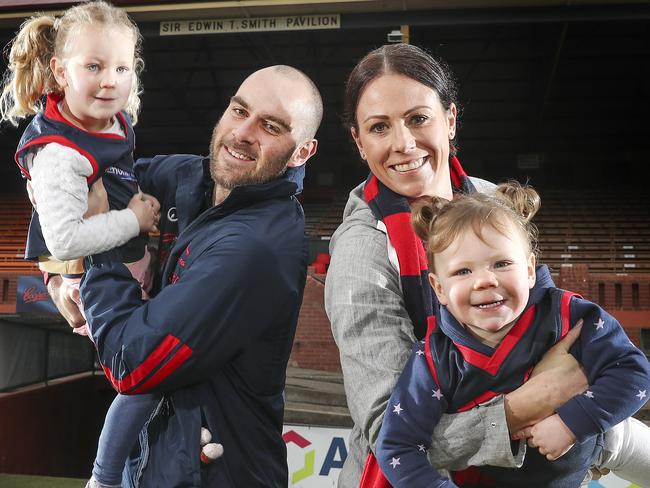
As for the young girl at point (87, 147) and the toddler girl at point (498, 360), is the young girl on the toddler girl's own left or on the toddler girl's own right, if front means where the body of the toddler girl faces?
on the toddler girl's own right

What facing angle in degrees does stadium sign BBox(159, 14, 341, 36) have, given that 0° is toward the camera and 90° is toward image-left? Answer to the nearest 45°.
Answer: approximately 0°

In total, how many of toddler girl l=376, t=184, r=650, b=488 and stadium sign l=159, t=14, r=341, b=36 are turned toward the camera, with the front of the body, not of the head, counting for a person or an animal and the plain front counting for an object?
2

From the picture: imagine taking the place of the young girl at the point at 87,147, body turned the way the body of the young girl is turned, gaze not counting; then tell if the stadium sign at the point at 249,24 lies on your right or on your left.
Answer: on your left

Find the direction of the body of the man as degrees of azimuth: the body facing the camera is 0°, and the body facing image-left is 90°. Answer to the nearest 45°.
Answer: approximately 45°

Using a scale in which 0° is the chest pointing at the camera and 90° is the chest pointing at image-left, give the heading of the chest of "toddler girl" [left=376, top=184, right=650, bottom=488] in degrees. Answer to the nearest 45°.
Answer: approximately 0°
